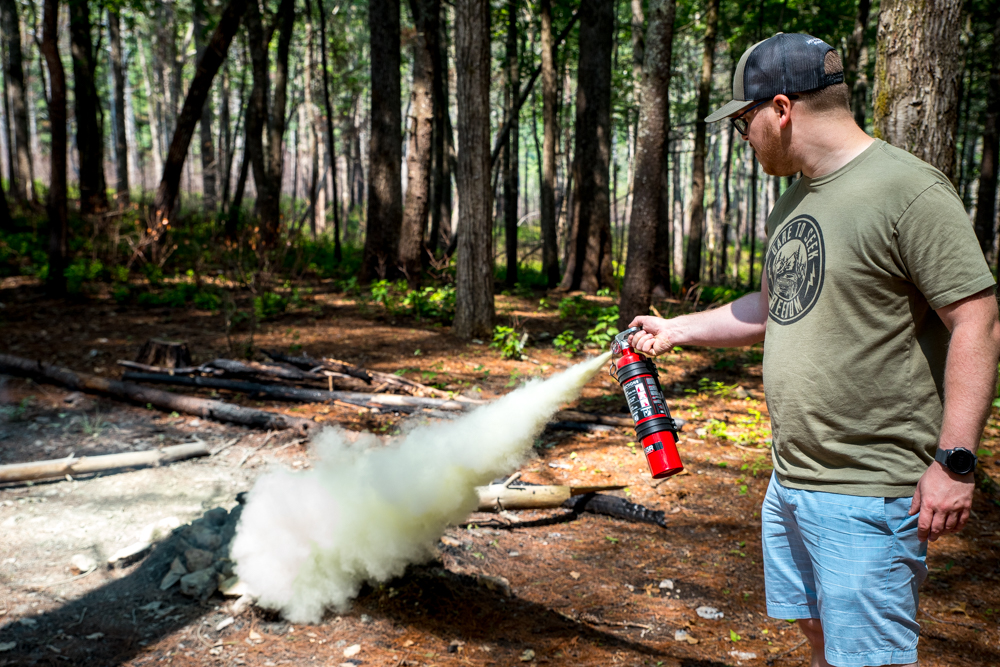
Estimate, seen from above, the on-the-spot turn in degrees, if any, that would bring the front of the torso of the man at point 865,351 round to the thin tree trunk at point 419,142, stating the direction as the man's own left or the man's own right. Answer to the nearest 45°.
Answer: approximately 90° to the man's own right

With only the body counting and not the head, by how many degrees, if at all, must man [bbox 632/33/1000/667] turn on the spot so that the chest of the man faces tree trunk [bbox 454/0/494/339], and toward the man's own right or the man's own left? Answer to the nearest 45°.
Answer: approximately 90° to the man's own right

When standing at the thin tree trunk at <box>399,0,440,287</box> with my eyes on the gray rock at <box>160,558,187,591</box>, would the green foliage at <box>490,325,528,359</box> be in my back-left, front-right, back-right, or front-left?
front-left

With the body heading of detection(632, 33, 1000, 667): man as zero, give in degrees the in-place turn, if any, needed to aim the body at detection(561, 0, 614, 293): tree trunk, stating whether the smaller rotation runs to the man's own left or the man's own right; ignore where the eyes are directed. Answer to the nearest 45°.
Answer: approximately 135° to the man's own right

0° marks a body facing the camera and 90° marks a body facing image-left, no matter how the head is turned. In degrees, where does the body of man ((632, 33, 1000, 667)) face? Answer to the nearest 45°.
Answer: approximately 45°

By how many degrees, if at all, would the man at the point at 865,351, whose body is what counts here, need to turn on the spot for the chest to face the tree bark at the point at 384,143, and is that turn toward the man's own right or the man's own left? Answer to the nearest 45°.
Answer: approximately 90° to the man's own right

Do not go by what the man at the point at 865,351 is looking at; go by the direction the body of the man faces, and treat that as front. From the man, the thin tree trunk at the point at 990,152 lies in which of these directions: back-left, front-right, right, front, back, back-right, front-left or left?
back-right

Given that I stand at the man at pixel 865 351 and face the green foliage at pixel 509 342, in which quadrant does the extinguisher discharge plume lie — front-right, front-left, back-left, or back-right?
front-left

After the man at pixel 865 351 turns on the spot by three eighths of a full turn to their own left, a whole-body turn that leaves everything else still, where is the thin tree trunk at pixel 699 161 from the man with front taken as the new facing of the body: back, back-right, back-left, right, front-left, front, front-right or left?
left

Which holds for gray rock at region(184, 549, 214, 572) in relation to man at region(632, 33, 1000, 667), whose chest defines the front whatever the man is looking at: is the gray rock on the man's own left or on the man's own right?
on the man's own right

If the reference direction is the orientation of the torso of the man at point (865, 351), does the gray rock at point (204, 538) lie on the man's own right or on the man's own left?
on the man's own right
